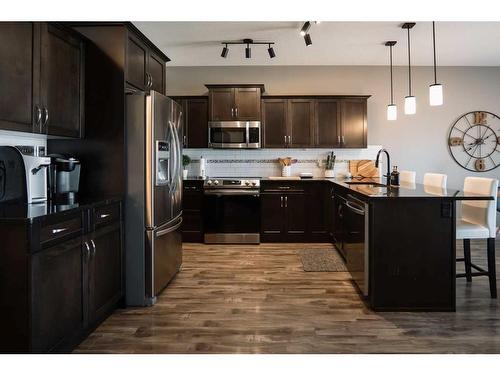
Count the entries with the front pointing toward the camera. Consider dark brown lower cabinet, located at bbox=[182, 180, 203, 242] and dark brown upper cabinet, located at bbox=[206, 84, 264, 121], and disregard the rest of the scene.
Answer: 2

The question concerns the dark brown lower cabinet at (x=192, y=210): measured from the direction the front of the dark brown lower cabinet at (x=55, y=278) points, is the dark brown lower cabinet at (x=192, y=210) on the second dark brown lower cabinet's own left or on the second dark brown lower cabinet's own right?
on the second dark brown lower cabinet's own left

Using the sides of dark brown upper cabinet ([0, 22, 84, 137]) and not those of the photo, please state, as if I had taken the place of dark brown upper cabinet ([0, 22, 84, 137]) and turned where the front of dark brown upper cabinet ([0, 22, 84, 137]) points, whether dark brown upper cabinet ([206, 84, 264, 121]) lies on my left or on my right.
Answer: on my left

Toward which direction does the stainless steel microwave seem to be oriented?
toward the camera

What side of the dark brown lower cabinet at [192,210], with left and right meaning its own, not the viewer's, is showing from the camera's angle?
front

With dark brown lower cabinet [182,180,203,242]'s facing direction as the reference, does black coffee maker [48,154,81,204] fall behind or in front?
in front

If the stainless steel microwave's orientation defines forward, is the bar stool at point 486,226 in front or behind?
in front

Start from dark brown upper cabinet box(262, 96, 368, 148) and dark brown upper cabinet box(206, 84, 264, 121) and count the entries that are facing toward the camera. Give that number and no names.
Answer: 2
